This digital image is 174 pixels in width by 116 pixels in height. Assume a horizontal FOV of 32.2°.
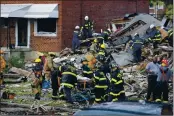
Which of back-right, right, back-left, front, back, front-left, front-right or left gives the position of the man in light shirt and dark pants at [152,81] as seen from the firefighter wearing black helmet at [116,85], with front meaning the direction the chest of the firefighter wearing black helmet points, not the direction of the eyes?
front-right

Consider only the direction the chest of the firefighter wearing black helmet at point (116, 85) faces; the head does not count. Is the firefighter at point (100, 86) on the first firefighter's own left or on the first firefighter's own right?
on the first firefighter's own left

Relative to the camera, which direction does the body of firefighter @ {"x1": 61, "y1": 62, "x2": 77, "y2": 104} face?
away from the camera

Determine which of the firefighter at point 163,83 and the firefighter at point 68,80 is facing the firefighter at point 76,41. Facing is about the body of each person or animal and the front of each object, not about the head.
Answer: the firefighter at point 68,80

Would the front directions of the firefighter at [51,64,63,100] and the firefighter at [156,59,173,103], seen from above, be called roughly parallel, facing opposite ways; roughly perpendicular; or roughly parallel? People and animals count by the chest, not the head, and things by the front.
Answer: roughly perpendicular

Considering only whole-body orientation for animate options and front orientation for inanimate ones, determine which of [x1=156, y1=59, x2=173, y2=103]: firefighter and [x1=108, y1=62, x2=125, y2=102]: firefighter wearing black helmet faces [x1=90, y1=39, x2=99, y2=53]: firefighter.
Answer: the firefighter wearing black helmet

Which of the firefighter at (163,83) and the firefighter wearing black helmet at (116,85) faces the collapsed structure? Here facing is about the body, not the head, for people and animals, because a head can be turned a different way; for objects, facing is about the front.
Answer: the firefighter wearing black helmet

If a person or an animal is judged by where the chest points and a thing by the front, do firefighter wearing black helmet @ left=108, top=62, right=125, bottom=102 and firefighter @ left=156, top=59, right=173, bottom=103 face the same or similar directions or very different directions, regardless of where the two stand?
very different directions

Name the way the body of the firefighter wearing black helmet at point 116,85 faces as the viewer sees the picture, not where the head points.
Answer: away from the camera
